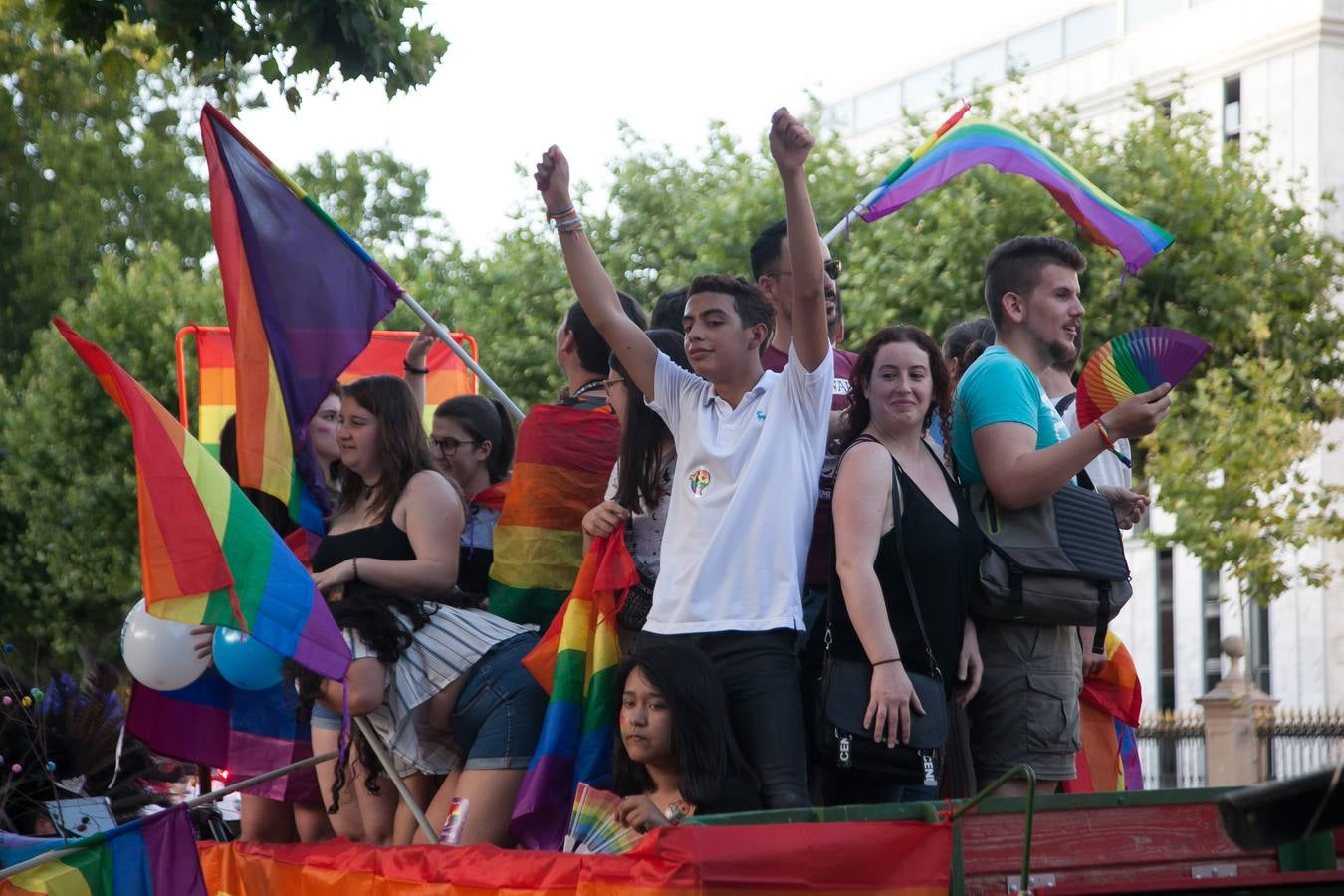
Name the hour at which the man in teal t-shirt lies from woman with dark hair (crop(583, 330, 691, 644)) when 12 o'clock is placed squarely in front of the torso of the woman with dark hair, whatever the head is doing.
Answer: The man in teal t-shirt is roughly at 7 o'clock from the woman with dark hair.

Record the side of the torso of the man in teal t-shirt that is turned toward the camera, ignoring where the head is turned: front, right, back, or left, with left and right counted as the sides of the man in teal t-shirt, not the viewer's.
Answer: right

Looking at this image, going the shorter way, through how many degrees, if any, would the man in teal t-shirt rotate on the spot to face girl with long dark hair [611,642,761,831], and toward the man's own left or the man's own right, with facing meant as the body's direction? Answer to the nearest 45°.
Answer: approximately 135° to the man's own right

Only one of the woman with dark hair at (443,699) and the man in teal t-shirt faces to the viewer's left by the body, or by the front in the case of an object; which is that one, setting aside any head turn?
the woman with dark hair

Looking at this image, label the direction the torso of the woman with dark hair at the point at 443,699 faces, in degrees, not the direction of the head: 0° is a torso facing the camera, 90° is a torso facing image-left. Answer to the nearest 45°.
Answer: approximately 90°

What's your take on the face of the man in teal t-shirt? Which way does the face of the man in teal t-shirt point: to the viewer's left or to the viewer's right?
to the viewer's right

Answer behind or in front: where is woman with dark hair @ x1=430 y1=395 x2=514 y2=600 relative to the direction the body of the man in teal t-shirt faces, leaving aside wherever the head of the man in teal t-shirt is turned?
behind

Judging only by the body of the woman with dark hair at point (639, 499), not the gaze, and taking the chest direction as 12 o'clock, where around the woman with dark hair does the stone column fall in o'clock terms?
The stone column is roughly at 4 o'clock from the woman with dark hair.

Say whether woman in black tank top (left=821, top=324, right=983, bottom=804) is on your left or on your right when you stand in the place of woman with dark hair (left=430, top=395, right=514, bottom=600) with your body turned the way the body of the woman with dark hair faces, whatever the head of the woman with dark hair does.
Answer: on your left
